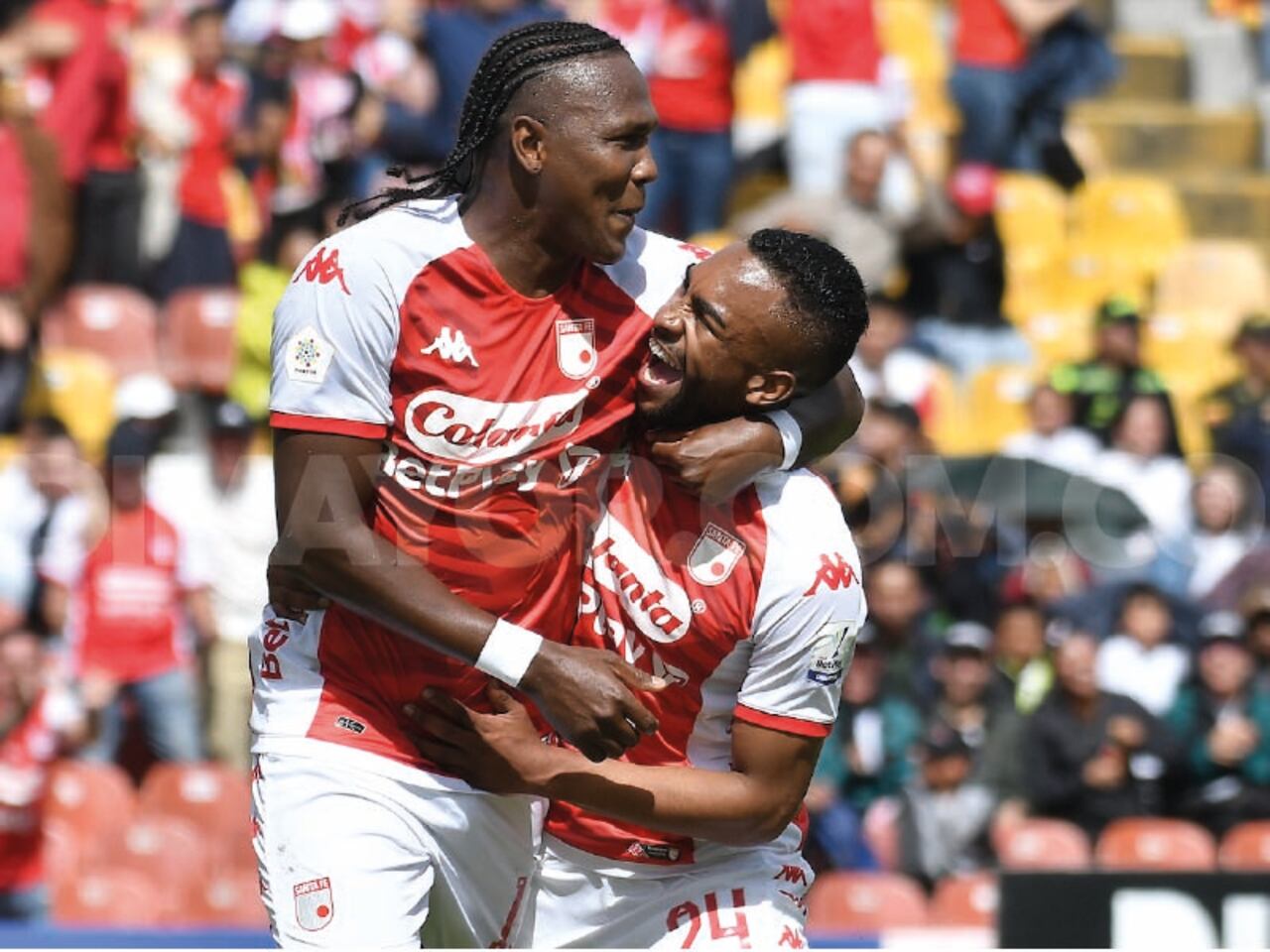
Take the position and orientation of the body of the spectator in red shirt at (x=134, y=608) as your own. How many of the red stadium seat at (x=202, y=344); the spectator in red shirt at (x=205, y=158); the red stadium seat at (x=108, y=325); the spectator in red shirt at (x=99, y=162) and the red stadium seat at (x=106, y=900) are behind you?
4

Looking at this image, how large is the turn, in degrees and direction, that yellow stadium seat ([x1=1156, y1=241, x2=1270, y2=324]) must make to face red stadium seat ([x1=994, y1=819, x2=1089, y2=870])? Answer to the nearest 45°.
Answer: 0° — it already faces it

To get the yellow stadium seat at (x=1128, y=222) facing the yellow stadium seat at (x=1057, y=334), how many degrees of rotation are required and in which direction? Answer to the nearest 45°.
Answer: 0° — it already faces it

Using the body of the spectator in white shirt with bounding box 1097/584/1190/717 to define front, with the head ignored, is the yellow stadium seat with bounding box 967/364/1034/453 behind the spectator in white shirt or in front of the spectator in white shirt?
behind

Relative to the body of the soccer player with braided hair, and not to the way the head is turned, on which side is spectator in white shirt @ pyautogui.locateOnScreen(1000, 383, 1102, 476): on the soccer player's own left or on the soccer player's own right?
on the soccer player's own left

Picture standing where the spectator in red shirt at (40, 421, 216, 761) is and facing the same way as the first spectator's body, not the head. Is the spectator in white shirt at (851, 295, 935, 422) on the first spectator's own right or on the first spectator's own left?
on the first spectator's own left

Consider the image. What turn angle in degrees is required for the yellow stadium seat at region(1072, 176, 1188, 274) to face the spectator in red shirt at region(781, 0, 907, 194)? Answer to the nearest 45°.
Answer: approximately 135° to its right

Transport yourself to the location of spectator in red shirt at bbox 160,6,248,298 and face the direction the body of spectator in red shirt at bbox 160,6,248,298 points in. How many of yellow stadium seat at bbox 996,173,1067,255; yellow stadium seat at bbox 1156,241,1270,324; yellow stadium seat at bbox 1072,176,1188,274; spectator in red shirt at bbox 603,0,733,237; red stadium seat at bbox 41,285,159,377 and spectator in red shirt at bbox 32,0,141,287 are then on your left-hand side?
4

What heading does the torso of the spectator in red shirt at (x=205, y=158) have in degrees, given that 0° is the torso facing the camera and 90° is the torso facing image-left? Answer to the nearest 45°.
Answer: approximately 0°

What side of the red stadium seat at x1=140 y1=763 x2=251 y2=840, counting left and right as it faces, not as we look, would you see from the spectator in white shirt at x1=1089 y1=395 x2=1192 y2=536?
left

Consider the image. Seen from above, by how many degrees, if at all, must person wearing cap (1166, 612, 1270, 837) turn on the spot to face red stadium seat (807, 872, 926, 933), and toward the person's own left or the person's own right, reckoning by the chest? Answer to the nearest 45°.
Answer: approximately 45° to the person's own right
